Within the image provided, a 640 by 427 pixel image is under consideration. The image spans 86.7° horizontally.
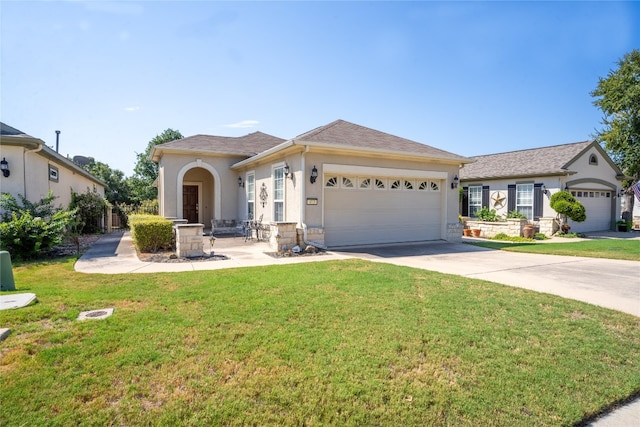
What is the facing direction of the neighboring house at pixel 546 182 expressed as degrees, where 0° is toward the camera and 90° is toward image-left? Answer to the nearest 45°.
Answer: approximately 315°

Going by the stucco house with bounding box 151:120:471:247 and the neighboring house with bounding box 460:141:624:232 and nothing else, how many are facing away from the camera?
0

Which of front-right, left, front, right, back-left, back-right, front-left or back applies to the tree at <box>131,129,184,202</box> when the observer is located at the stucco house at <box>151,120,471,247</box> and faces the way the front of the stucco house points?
back

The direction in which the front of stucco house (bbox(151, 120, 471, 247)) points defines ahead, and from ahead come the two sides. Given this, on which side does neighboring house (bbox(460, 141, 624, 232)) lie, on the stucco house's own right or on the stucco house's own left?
on the stucco house's own left

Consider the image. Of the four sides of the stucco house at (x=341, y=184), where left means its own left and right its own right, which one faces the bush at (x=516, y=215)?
left

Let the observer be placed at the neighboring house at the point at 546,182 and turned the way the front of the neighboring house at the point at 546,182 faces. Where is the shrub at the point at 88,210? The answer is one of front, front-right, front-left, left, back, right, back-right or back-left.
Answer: right

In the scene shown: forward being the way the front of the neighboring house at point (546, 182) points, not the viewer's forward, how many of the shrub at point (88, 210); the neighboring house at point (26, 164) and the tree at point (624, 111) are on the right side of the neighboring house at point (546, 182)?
2

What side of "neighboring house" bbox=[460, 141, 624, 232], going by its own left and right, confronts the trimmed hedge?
right

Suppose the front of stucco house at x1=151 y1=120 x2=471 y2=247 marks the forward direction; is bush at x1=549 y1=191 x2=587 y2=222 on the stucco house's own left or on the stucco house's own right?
on the stucco house's own left

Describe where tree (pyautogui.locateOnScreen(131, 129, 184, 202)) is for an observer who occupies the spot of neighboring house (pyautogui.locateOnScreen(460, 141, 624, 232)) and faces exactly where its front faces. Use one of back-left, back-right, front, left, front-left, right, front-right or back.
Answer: back-right

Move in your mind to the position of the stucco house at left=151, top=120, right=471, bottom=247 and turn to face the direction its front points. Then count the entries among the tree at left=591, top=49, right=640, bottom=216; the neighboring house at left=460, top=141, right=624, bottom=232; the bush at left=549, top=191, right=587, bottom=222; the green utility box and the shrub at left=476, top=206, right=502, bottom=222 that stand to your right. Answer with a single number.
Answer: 1

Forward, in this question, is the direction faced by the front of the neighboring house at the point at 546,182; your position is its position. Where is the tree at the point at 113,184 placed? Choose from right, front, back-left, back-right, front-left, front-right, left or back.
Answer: back-right

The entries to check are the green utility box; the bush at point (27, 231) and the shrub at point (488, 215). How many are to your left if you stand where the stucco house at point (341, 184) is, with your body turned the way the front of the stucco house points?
1

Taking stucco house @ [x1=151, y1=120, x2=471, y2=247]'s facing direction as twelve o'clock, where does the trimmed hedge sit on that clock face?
The trimmed hedge is roughly at 2 o'clock from the stucco house.

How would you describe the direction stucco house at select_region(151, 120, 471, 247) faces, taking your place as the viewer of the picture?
facing the viewer and to the right of the viewer

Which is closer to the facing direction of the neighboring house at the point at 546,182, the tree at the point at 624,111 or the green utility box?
the green utility box

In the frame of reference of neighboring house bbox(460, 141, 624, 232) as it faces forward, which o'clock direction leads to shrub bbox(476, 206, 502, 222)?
The shrub is roughly at 3 o'clock from the neighboring house.
